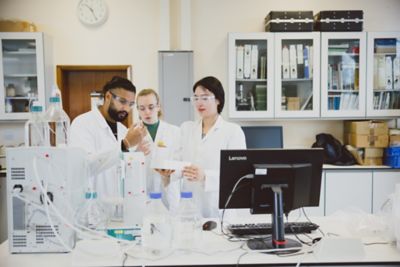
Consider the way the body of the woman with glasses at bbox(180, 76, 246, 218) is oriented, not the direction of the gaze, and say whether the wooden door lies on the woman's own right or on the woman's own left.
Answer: on the woman's own right

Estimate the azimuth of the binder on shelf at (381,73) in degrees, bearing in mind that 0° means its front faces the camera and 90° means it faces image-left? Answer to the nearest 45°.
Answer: approximately 0°

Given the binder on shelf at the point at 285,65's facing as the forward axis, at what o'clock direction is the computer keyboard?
The computer keyboard is roughly at 12 o'clock from the binder on shelf.

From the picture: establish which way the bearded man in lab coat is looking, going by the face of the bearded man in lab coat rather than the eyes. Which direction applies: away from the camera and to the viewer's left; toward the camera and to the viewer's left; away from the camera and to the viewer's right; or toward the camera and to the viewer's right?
toward the camera and to the viewer's right

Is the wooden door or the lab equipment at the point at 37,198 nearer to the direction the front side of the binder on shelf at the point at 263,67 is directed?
the lab equipment

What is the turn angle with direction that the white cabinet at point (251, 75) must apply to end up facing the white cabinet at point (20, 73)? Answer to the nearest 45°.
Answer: approximately 90° to its right
